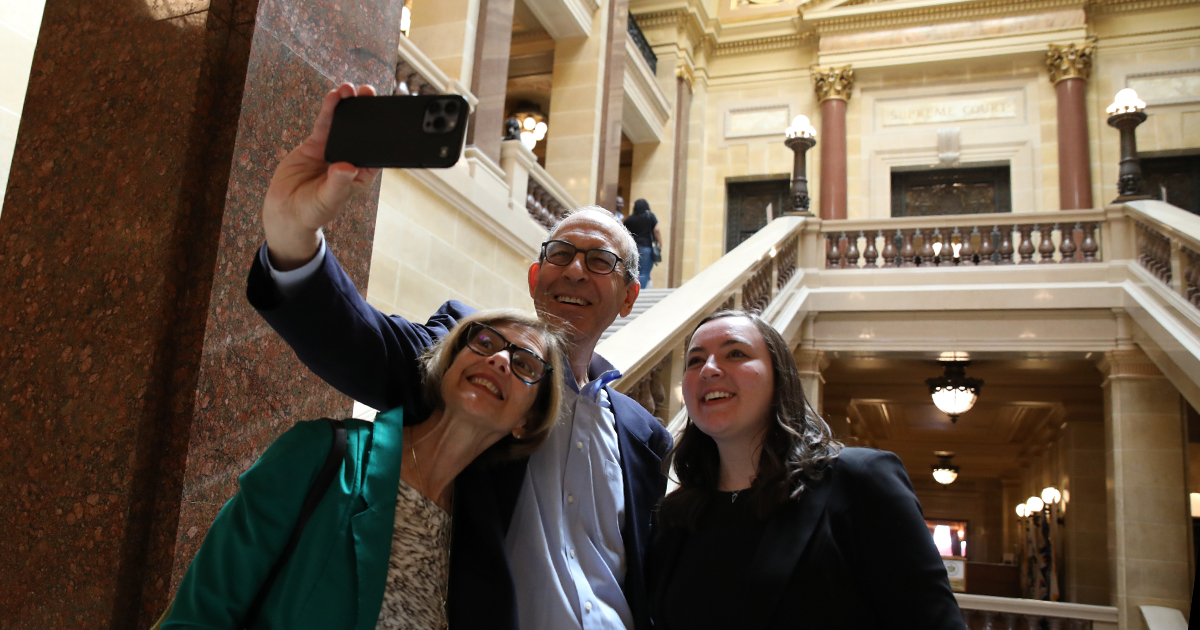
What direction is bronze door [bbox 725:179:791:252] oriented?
toward the camera

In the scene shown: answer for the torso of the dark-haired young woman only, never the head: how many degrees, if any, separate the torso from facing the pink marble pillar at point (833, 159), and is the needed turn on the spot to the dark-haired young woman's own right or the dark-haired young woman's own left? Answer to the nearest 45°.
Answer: approximately 135° to the dark-haired young woman's own right

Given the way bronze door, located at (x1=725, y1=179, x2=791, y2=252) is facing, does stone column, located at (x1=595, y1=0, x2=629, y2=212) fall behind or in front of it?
in front

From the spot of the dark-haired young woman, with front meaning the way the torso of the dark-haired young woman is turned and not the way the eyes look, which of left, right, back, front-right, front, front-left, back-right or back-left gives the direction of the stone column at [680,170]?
back-right

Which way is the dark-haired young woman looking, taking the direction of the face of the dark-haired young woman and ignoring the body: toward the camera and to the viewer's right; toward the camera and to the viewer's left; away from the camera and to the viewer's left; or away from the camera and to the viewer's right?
toward the camera and to the viewer's left

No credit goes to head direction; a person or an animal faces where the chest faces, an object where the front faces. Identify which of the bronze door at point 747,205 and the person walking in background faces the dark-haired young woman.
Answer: the bronze door

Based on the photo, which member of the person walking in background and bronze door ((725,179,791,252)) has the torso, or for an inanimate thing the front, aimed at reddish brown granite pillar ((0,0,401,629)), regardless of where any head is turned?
the bronze door

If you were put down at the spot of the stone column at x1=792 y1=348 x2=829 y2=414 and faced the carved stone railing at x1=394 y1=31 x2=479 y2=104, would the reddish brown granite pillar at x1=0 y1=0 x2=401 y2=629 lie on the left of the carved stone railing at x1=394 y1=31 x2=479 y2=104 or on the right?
left

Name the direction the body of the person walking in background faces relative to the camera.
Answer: away from the camera

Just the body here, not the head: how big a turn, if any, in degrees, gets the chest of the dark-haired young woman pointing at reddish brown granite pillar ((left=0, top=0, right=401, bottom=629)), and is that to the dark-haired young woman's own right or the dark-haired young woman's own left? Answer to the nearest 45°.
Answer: approximately 45° to the dark-haired young woman's own right

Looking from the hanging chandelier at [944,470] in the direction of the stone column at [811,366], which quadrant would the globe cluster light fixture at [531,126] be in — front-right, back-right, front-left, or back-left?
front-right

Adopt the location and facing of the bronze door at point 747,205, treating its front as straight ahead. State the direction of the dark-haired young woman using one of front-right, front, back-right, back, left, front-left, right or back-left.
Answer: front

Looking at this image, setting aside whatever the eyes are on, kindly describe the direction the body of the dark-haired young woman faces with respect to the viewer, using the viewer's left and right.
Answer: facing the viewer and to the left of the viewer

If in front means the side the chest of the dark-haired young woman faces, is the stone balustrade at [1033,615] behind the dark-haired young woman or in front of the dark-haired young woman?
behind
